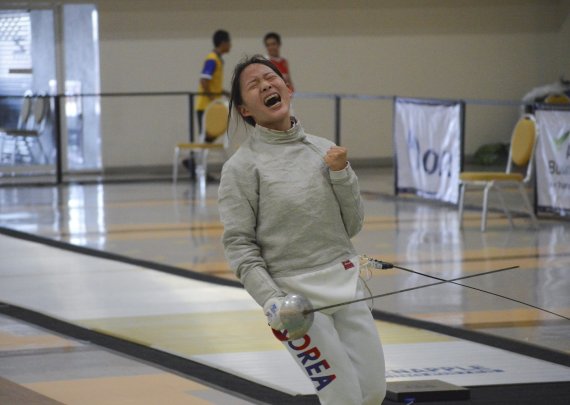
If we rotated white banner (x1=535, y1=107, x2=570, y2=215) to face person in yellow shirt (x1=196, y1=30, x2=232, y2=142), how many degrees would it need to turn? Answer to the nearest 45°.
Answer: approximately 135° to its right

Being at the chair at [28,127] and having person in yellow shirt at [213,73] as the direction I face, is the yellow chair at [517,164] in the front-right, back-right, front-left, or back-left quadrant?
front-right

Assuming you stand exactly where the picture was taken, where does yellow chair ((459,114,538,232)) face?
facing the viewer and to the left of the viewer

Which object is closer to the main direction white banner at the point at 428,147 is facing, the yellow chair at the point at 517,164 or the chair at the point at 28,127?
the yellow chair

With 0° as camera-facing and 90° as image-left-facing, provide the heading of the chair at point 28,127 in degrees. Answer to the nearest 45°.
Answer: approximately 45°

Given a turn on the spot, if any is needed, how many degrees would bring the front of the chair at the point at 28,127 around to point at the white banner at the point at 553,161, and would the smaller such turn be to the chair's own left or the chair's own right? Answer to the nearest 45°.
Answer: approximately 90° to the chair's own left

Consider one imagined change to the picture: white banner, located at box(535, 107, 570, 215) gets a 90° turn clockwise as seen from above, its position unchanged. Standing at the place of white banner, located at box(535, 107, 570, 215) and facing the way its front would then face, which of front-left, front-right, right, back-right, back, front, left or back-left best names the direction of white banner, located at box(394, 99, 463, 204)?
front-right

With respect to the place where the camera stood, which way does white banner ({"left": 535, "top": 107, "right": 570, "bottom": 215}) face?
facing the viewer

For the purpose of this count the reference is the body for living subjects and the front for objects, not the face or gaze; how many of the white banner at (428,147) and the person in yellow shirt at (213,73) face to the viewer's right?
1

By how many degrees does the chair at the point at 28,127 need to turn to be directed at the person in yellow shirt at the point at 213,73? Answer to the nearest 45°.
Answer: approximately 180°

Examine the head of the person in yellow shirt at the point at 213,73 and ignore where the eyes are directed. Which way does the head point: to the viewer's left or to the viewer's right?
to the viewer's right

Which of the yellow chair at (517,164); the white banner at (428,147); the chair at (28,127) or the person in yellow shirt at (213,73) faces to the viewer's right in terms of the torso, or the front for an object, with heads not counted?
the person in yellow shirt

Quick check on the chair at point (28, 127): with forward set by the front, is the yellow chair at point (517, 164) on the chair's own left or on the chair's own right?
on the chair's own left

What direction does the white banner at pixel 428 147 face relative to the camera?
toward the camera

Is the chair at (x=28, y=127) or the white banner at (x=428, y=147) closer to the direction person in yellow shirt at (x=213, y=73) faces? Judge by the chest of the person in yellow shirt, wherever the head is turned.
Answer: the white banner
